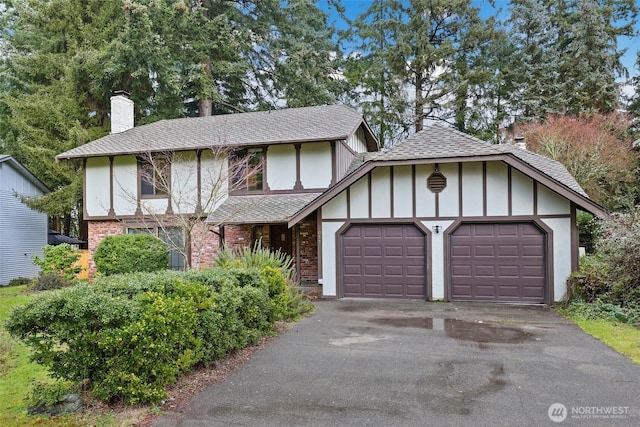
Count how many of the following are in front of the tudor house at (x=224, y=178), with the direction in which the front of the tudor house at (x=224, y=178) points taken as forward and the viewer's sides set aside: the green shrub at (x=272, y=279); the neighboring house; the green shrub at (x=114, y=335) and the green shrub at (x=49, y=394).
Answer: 3

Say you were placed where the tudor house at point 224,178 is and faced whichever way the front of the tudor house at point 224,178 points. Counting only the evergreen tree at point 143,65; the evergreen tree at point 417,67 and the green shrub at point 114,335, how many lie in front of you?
1

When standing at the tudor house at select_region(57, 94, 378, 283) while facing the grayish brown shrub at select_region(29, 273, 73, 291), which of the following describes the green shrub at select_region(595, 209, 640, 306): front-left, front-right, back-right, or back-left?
back-left

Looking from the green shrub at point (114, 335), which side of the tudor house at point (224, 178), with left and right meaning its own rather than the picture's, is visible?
front

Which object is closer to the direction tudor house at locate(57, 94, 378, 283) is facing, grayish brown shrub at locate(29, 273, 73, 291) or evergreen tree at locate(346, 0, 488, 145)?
the grayish brown shrub

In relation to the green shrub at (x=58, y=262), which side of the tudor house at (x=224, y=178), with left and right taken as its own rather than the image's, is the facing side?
right

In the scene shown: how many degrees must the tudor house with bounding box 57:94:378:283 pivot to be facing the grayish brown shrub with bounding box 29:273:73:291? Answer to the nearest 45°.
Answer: approximately 90° to its right

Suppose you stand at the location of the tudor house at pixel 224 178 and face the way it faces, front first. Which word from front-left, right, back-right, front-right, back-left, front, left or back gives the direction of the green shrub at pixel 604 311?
front-left

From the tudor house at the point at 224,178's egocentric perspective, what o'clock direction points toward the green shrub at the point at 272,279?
The green shrub is roughly at 12 o'clock from the tudor house.

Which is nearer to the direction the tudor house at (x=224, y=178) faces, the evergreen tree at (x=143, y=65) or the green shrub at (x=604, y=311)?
the green shrub

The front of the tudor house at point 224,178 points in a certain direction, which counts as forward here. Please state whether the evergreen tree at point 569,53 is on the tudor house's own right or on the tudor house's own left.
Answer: on the tudor house's own left

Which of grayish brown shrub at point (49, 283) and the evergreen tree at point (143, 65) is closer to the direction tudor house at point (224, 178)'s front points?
the grayish brown shrub

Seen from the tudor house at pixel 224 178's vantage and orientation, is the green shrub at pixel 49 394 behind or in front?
in front

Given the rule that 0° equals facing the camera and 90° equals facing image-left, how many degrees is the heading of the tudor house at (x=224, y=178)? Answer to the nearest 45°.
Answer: approximately 0°

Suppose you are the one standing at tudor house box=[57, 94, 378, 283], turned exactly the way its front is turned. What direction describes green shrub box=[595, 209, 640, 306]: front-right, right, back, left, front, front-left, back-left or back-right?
front-left
